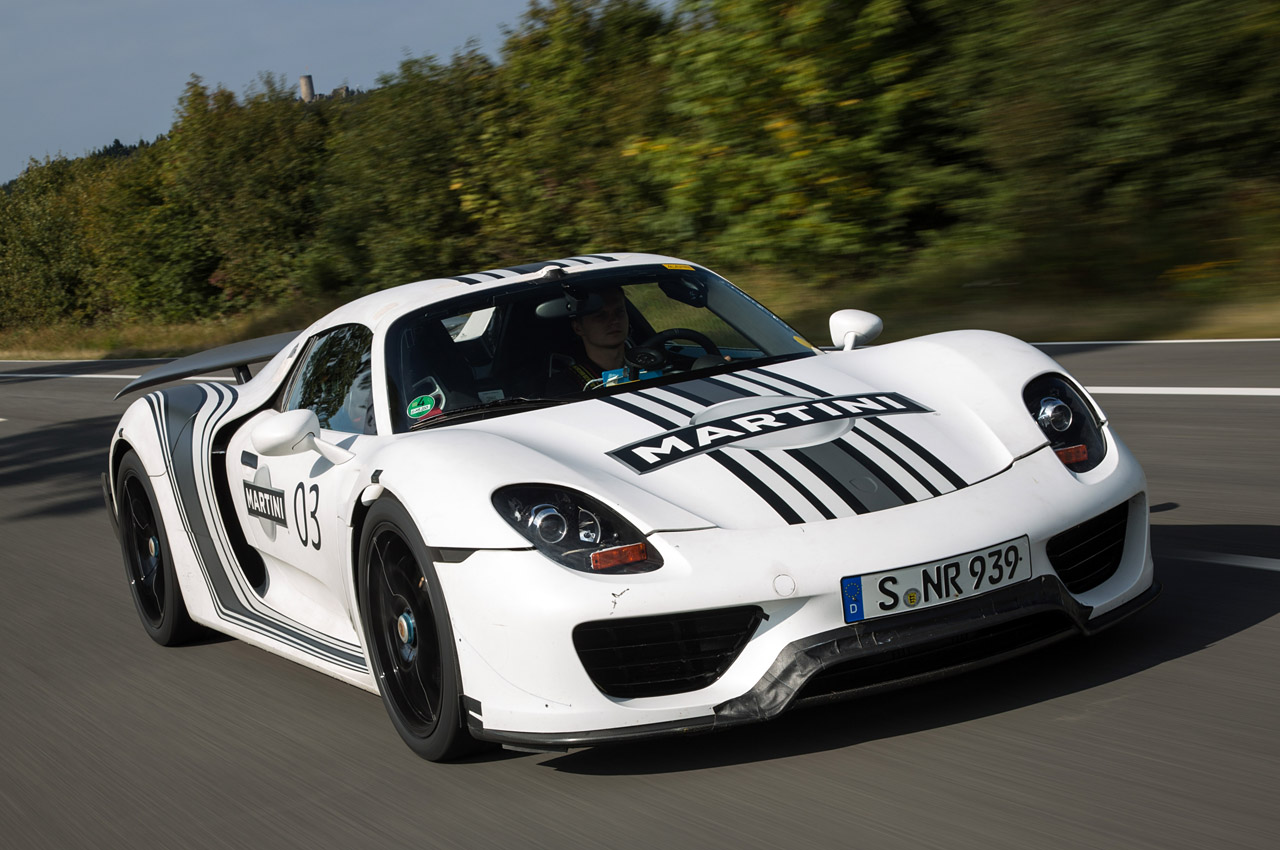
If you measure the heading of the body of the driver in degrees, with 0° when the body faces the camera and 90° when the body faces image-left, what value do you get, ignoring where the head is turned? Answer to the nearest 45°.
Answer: approximately 315°

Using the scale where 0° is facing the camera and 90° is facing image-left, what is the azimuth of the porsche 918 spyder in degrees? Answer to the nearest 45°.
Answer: approximately 315°

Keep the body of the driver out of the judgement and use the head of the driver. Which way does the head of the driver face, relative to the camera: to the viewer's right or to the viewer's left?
to the viewer's right
